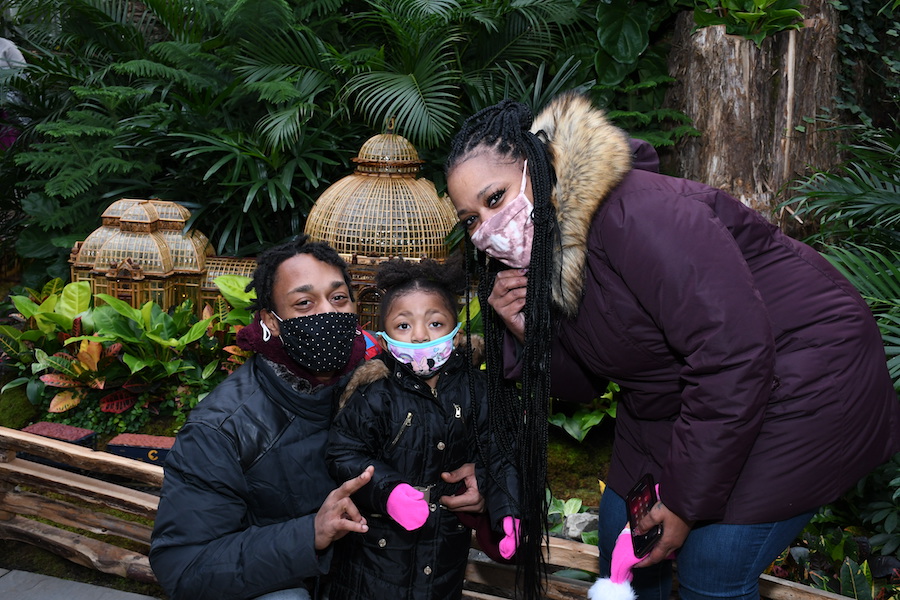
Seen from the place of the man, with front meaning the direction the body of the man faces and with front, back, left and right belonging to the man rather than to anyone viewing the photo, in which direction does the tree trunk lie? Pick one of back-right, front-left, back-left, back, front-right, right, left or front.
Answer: left

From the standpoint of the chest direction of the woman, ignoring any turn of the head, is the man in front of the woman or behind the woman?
in front

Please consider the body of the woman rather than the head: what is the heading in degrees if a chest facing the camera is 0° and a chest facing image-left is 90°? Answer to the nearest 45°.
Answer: approximately 90°

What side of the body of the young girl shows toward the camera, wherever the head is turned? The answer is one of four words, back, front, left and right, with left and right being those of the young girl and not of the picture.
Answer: front

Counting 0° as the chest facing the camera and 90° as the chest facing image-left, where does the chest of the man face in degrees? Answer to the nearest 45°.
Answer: approximately 315°

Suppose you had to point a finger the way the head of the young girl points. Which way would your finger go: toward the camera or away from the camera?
toward the camera

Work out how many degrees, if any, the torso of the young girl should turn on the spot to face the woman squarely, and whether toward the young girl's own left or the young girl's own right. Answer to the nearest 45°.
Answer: approximately 45° to the young girl's own left

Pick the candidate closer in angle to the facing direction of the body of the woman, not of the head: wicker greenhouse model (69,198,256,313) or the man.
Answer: the man

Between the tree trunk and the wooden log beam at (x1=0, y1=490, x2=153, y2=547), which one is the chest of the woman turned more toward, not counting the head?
the wooden log beam
